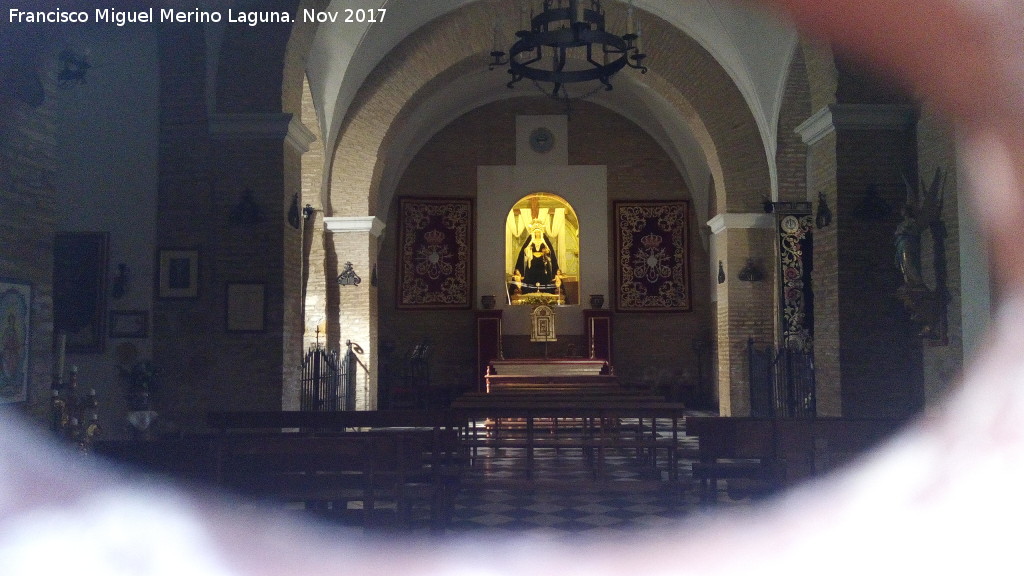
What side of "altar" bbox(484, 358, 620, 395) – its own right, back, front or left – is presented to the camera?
front

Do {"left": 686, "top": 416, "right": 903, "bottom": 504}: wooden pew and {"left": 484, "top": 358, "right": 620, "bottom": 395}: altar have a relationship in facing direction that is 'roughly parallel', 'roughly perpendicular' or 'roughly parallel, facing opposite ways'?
roughly parallel, facing opposite ways

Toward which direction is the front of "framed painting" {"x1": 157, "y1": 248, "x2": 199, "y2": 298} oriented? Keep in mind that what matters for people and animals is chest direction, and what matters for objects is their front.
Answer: toward the camera

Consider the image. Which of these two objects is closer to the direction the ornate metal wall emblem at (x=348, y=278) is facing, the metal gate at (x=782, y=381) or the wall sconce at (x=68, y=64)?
the wall sconce

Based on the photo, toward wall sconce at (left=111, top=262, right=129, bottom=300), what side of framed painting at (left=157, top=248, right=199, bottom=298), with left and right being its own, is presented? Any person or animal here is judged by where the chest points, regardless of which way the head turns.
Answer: right

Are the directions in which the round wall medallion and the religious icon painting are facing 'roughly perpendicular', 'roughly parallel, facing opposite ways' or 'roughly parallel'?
roughly perpendicular

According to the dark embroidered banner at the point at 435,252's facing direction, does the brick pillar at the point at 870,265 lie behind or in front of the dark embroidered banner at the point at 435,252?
in front

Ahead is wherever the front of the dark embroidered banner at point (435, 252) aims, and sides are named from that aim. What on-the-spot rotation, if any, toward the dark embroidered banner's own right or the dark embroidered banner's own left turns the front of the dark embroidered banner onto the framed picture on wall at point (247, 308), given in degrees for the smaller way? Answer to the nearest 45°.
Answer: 0° — it already faces it

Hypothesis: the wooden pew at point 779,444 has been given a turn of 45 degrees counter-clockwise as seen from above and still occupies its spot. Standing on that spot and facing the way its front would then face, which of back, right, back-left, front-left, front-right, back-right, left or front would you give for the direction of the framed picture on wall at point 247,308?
front-left

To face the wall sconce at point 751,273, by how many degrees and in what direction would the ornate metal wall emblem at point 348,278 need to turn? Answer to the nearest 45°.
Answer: approximately 90° to its left

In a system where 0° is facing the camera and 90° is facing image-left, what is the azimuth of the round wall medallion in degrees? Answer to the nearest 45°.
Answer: approximately 0°
